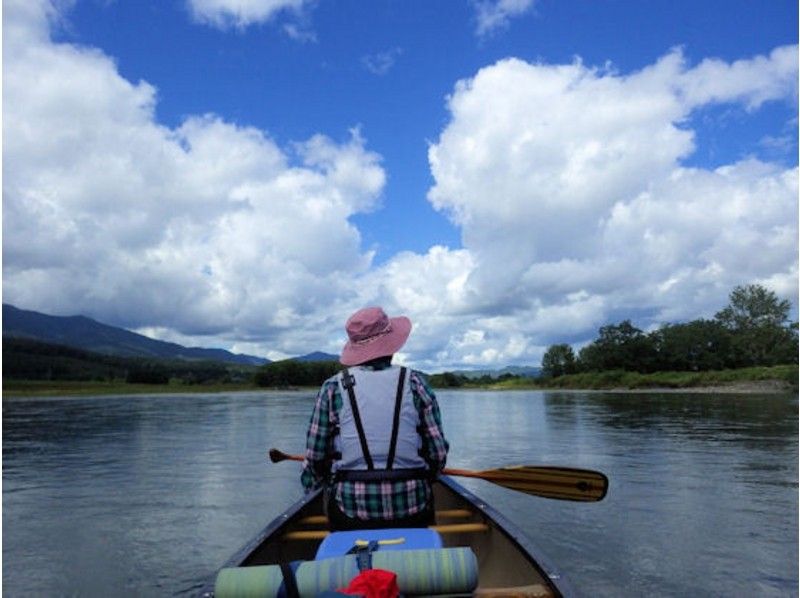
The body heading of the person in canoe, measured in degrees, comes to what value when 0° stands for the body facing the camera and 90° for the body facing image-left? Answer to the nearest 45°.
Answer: approximately 180°

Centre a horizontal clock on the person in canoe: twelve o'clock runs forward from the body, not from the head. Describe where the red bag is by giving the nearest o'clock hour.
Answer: The red bag is roughly at 6 o'clock from the person in canoe.

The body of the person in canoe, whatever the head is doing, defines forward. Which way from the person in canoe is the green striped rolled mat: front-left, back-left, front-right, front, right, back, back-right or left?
back

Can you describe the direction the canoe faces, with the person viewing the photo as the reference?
facing away from the viewer

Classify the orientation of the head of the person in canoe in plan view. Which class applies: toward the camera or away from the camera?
away from the camera
